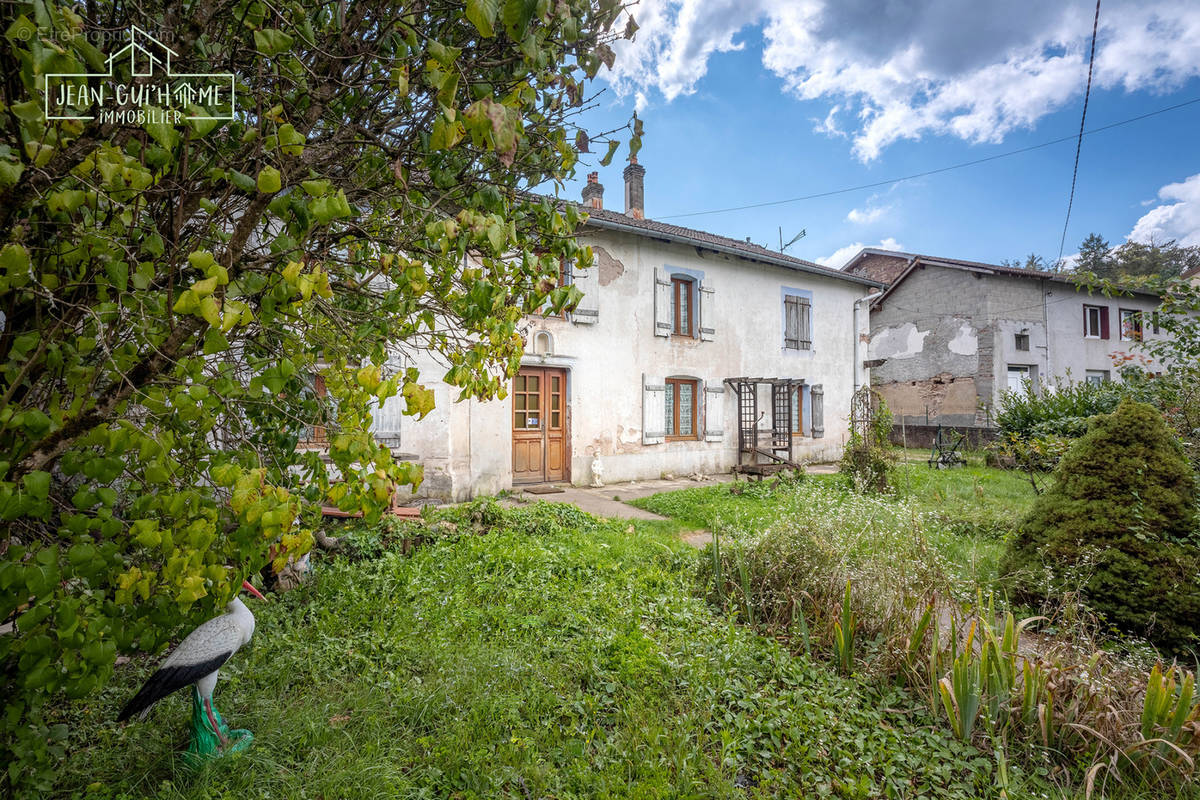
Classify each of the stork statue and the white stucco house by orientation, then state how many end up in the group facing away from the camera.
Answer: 0

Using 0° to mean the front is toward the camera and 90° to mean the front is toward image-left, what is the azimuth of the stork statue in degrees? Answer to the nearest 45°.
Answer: approximately 270°

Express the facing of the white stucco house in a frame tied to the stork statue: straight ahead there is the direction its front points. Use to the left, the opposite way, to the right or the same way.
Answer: to the right

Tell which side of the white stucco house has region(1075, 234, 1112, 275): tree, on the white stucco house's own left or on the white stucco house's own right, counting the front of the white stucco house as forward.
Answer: on the white stucco house's own left

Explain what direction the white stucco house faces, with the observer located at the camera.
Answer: facing the viewer and to the right of the viewer

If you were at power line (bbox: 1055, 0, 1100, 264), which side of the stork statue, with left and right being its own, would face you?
front

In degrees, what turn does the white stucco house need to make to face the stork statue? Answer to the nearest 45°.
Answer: approximately 45° to its right

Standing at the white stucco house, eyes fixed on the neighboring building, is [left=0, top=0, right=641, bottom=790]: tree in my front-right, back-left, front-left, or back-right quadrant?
back-right

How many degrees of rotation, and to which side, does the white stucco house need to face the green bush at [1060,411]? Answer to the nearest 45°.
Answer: approximately 45° to its left

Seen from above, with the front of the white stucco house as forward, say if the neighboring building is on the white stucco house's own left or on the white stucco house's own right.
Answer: on the white stucco house's own left

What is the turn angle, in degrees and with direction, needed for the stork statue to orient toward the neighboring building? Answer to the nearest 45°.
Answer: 0° — it already faces it

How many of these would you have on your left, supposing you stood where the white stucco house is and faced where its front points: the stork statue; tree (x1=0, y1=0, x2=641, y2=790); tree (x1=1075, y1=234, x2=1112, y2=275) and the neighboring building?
2

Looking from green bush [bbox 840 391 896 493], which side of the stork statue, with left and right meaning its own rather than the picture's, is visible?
front
